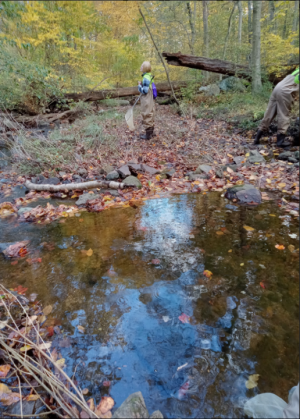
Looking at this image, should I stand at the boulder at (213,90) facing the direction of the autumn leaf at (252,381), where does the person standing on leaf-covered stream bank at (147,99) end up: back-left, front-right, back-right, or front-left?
front-right

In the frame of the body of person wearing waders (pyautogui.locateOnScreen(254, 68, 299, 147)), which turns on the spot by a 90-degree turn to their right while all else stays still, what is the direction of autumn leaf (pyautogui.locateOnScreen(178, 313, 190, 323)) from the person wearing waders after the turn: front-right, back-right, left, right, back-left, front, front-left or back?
front

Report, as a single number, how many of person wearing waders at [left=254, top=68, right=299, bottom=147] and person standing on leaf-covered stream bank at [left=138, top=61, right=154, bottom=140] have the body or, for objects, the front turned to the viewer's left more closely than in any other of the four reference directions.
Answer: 1

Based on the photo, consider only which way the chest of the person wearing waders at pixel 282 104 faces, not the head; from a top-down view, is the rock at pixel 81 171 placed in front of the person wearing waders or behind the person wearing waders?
behind

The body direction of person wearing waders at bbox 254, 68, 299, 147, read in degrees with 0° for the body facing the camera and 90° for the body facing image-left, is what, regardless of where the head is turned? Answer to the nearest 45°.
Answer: approximately 270°
